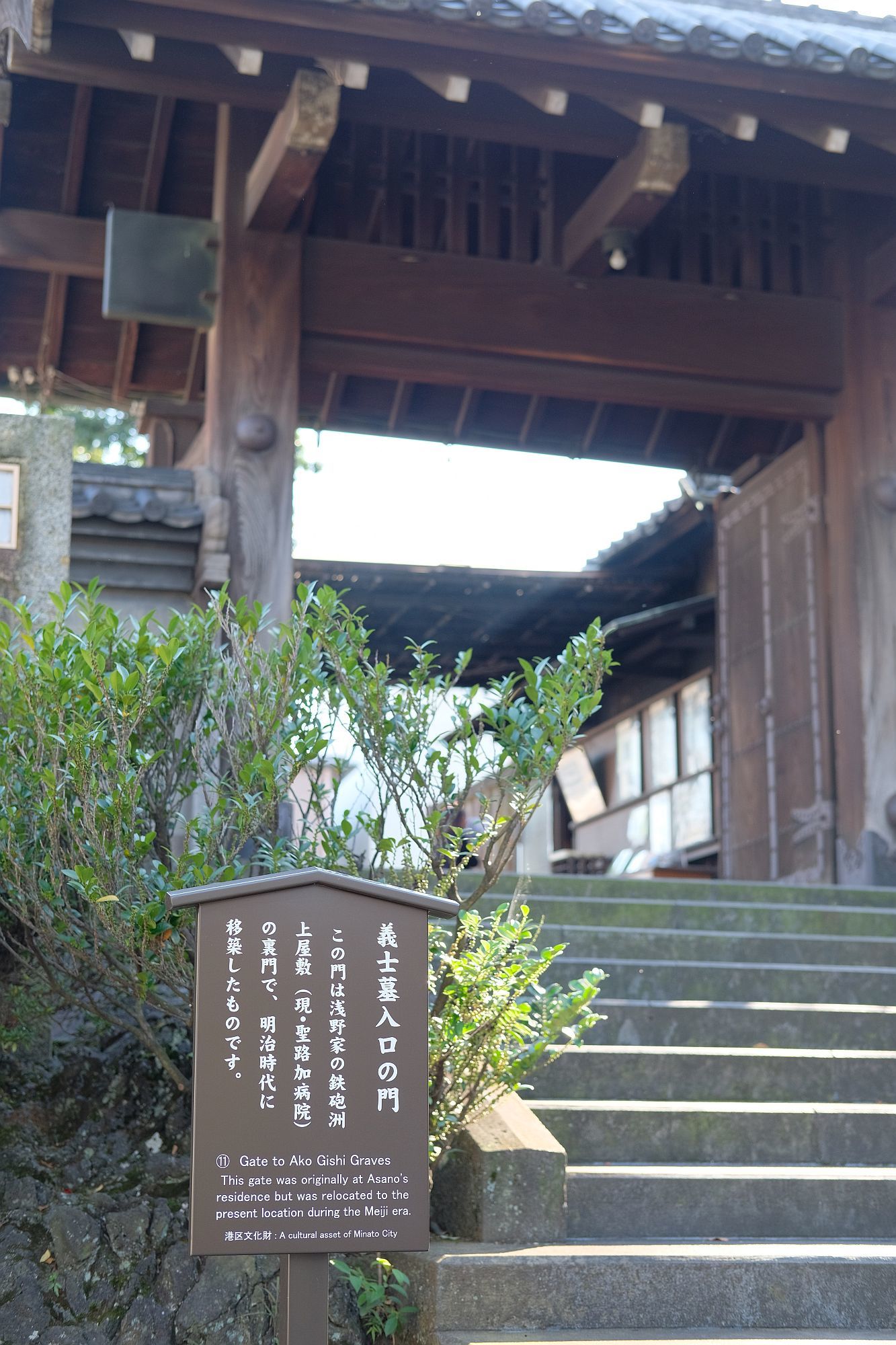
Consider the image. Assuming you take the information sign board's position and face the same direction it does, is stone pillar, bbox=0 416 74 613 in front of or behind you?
behind

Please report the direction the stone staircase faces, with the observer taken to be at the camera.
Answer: facing the viewer

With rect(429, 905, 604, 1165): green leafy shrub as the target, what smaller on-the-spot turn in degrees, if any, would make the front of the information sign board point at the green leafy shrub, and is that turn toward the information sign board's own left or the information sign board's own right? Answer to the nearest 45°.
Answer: approximately 135° to the information sign board's own left

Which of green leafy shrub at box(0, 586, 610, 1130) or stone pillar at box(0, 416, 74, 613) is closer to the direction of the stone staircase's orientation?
the green leafy shrub

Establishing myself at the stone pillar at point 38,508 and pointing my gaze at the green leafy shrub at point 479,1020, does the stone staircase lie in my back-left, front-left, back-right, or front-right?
front-left

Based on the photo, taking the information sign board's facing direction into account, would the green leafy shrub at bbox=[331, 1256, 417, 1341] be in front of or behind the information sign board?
behind

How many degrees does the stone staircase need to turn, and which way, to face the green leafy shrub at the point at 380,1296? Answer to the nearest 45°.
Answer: approximately 45° to its right

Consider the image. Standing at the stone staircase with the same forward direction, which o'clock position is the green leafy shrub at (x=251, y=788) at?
The green leafy shrub is roughly at 2 o'clock from the stone staircase.

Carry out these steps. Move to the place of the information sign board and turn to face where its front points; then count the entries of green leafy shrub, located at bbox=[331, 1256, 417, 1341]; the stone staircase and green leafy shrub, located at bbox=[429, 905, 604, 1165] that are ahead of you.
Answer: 0

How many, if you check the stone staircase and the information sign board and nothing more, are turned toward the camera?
2

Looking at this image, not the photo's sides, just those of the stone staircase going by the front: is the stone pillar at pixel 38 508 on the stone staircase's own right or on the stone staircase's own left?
on the stone staircase's own right

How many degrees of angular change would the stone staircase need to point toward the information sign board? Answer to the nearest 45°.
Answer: approximately 45° to its right

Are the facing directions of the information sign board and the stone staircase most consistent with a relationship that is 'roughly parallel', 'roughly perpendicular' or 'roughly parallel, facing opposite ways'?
roughly parallel

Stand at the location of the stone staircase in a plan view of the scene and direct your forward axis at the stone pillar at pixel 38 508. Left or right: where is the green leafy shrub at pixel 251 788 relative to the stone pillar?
left

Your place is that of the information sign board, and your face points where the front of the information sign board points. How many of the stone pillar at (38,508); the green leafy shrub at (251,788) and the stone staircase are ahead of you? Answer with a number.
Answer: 0
